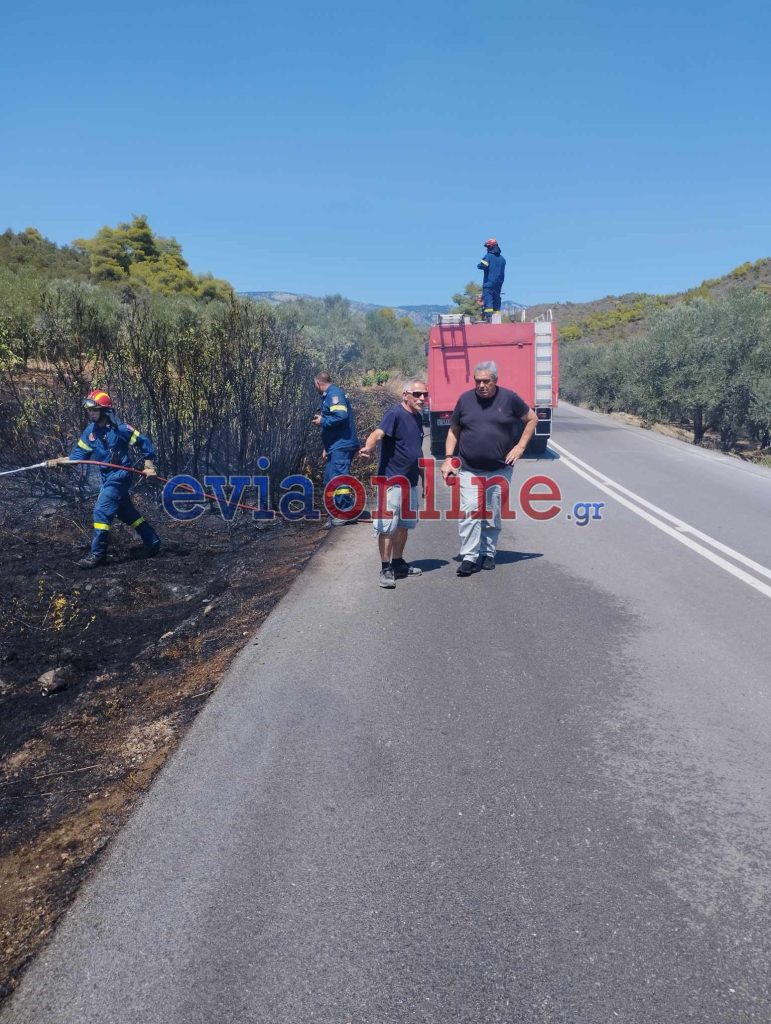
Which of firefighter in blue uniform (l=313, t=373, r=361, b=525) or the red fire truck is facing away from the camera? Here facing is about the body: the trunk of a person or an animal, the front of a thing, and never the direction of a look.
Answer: the red fire truck

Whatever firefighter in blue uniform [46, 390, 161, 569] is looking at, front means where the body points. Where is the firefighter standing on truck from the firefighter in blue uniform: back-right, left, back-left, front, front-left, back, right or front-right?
back

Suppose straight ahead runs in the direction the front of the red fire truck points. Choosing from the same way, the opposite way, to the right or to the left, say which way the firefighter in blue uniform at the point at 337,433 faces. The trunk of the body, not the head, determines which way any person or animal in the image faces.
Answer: to the left

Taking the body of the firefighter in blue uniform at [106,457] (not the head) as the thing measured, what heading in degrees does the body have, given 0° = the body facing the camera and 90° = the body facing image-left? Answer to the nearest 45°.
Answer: approximately 45°

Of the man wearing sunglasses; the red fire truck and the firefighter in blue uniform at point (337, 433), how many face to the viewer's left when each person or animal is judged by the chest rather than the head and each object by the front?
1

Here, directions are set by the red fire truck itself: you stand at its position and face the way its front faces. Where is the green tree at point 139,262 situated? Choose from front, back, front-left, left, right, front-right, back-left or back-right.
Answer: front-left

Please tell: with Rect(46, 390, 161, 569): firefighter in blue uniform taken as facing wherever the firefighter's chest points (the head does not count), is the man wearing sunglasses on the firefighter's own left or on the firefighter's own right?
on the firefighter's own left

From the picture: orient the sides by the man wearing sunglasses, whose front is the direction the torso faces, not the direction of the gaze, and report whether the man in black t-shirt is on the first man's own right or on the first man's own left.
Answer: on the first man's own left

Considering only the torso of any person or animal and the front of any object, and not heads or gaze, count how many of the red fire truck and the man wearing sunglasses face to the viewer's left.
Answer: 0

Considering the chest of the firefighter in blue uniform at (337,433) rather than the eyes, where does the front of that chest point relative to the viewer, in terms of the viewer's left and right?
facing to the left of the viewer

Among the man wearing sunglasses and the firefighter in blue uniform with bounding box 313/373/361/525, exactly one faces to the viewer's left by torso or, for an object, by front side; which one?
the firefighter in blue uniform

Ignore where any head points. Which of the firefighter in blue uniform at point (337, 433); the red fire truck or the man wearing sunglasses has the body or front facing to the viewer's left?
the firefighter in blue uniform

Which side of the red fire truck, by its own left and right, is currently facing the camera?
back

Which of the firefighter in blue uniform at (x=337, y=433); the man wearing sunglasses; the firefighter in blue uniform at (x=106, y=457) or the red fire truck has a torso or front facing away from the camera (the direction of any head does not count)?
the red fire truck
